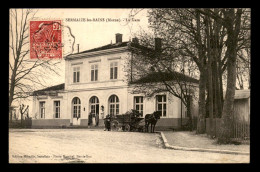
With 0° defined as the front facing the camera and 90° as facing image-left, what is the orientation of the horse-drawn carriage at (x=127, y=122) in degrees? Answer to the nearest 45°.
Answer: approximately 270°
